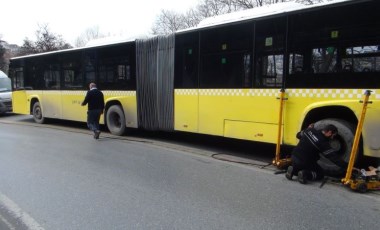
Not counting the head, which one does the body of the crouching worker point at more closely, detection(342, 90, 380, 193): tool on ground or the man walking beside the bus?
the tool on ground

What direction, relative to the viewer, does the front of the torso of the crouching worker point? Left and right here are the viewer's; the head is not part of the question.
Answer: facing away from the viewer and to the right of the viewer
